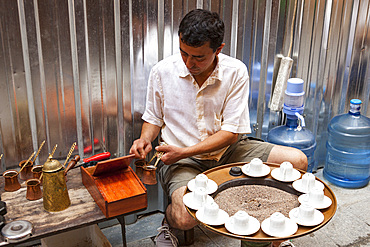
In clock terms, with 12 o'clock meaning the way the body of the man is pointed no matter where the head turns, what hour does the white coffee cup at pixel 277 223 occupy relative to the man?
The white coffee cup is roughly at 11 o'clock from the man.

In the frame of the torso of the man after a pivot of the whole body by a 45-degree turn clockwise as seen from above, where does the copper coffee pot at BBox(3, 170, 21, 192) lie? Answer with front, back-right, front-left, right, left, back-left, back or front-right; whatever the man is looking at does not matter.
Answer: front

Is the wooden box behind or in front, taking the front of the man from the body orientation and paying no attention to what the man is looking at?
in front

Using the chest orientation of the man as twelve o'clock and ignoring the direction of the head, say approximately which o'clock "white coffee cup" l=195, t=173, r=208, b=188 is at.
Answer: The white coffee cup is roughly at 12 o'clock from the man.

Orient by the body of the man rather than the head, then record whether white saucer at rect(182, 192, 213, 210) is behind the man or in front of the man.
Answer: in front

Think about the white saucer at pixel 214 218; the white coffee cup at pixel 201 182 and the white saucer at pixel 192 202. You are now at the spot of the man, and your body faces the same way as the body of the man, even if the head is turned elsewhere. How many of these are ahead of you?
3

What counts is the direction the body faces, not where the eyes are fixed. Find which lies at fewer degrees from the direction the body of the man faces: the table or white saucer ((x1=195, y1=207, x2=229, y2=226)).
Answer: the white saucer

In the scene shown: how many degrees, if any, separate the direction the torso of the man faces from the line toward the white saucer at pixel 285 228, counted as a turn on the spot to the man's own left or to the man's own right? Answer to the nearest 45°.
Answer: approximately 45° to the man's own left

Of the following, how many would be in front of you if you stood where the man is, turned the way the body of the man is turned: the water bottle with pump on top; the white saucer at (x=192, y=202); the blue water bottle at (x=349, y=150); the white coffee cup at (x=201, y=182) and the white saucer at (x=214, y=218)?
3

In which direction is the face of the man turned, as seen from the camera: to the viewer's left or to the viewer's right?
to the viewer's left

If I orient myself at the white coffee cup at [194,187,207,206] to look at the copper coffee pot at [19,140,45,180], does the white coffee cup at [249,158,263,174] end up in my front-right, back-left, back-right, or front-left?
back-right

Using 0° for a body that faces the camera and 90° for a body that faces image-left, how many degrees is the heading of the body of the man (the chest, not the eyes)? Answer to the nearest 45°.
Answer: approximately 0°

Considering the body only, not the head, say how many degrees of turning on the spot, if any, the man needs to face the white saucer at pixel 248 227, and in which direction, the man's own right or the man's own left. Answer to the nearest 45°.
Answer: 0° — they already face it
